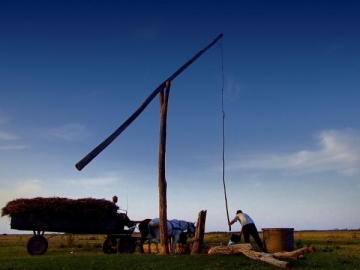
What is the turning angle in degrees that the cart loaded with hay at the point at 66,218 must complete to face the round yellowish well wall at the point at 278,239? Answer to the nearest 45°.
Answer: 0° — it already faces it

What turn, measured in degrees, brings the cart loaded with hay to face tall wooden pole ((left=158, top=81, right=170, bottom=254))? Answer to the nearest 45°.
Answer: approximately 45° to its right

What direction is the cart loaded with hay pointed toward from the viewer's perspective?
to the viewer's right

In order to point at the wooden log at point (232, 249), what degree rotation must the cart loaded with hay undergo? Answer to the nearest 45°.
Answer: approximately 45° to its right
